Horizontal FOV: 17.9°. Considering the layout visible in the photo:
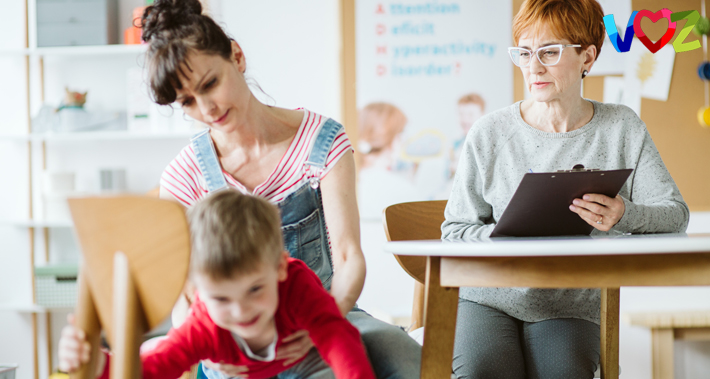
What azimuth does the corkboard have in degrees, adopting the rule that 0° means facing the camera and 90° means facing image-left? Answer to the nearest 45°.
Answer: approximately 0°

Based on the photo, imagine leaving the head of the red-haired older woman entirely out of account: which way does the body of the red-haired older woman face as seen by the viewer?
toward the camera

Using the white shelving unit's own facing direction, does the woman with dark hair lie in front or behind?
in front

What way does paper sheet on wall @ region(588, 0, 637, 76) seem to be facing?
toward the camera

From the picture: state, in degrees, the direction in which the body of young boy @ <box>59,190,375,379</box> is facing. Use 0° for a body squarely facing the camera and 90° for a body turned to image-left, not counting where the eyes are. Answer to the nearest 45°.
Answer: approximately 0°
